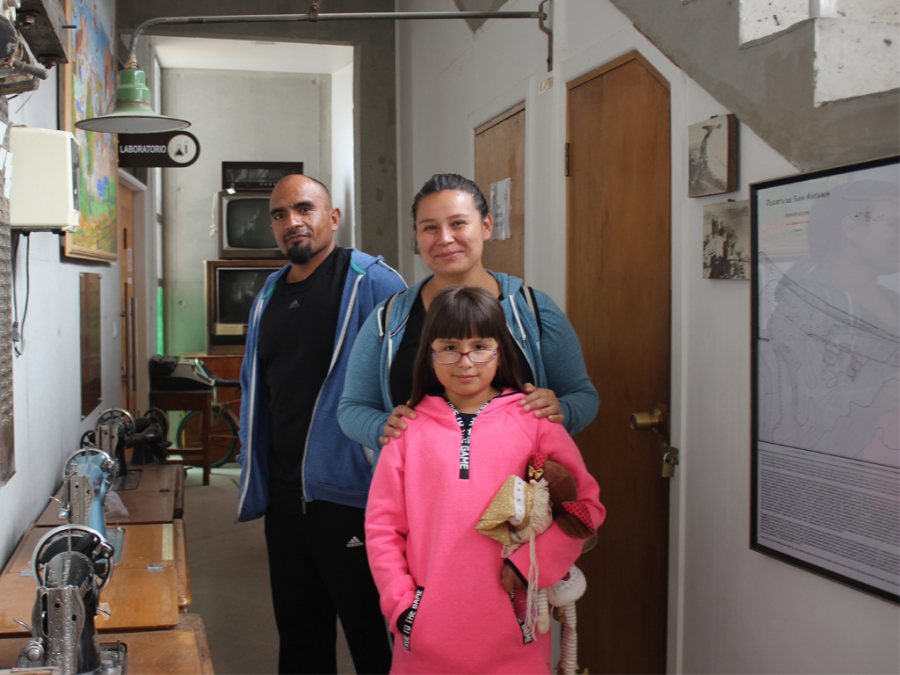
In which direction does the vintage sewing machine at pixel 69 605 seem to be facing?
to the viewer's right

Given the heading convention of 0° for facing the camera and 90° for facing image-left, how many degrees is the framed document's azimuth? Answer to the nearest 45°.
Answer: approximately 45°

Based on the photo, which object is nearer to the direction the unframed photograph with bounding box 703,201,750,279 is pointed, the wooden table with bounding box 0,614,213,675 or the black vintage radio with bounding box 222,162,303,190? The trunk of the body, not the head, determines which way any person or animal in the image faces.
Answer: the wooden table

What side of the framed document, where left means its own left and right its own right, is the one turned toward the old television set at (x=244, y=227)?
right

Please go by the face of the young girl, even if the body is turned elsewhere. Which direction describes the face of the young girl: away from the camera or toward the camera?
toward the camera

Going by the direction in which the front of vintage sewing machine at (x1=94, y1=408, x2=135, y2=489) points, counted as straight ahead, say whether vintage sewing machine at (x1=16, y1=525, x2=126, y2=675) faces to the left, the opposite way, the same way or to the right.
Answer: the same way

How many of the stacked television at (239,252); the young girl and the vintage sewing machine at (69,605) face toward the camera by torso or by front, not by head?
2

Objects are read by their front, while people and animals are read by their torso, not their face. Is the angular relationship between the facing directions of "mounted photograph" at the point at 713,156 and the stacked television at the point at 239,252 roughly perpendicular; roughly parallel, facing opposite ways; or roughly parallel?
roughly perpendicular

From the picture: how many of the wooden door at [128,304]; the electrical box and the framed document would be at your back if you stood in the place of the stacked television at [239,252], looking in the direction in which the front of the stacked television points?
0

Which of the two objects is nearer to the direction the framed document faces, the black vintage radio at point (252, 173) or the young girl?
the young girl

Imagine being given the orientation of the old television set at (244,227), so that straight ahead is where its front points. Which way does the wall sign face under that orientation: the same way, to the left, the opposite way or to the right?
the same way

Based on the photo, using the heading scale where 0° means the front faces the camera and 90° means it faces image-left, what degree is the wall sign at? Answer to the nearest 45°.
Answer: approximately 0°

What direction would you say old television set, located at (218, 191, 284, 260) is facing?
toward the camera

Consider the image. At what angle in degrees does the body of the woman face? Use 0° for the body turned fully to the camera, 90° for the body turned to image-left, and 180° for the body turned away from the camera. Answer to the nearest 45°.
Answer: approximately 0°

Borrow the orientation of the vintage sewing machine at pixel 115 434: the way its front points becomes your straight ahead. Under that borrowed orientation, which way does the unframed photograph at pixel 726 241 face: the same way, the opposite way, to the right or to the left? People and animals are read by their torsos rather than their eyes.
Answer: the opposite way

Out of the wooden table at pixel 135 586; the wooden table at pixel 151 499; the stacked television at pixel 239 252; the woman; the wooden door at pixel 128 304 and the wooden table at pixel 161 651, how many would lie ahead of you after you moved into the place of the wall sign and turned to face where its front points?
4

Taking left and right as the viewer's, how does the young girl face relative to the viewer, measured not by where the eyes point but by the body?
facing the viewer

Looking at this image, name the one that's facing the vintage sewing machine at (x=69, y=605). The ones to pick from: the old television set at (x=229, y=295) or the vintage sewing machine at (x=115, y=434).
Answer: the old television set
